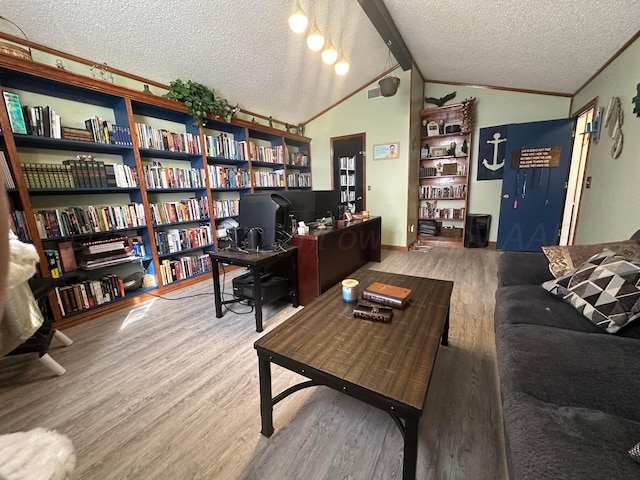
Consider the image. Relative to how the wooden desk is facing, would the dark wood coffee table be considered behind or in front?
behind

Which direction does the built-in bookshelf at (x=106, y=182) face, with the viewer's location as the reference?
facing the viewer and to the right of the viewer

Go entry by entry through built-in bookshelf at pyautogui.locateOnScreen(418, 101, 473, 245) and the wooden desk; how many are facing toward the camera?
1

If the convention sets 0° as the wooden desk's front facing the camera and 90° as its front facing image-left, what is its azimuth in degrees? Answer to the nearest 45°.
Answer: approximately 135°

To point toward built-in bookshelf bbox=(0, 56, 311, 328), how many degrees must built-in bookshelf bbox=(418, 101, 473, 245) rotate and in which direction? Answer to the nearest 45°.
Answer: approximately 45° to its right

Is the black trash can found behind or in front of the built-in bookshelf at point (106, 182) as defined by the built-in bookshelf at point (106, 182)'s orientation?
in front

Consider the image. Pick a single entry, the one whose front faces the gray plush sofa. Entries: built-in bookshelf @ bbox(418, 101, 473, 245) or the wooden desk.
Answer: the built-in bookshelf

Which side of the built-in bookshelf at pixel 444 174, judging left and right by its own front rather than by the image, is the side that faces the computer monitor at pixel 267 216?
front

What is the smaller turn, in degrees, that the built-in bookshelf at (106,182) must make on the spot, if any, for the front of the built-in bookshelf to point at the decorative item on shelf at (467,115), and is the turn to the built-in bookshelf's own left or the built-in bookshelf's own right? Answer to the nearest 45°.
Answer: approximately 45° to the built-in bookshelf's own left

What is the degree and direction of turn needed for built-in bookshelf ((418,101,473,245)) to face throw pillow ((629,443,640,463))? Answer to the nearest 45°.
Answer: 0° — it already faces it

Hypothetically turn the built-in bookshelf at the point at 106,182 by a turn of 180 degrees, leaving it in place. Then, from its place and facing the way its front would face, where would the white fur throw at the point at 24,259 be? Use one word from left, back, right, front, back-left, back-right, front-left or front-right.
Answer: back-left

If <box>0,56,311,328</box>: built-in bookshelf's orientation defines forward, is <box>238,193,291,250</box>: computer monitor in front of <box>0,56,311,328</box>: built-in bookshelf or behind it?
in front

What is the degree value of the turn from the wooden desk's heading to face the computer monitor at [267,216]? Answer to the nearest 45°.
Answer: approximately 45° to its left

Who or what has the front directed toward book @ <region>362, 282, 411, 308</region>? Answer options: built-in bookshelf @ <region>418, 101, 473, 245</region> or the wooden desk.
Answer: the built-in bookshelf

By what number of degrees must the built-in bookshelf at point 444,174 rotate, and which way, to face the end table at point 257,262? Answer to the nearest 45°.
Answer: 0° — it already faces it

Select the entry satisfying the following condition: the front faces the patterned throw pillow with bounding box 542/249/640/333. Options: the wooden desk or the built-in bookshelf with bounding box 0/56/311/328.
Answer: the built-in bookshelf

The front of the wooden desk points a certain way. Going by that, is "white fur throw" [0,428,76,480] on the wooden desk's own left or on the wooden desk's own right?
on the wooden desk's own left

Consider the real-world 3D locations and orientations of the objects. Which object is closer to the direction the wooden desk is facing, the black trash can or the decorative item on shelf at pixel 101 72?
the decorative item on shelf

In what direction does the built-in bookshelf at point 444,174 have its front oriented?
toward the camera

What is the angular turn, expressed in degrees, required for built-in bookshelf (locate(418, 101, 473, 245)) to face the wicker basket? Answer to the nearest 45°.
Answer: approximately 45° to its right
